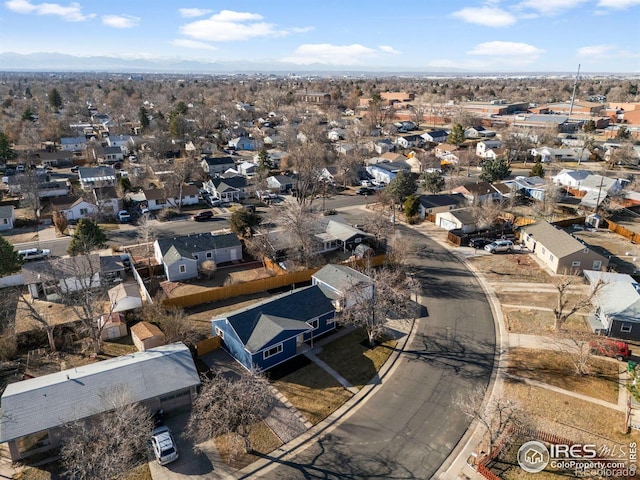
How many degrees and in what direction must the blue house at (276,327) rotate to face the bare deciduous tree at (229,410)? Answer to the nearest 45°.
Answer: approximately 45° to its right

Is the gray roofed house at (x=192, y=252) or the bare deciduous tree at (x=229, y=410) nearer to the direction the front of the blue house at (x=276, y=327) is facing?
the bare deciduous tree

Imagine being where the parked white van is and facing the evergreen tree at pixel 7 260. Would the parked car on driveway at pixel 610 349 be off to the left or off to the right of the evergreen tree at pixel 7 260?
left

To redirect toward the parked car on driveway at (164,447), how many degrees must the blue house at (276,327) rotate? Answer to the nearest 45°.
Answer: approximately 90° to its right

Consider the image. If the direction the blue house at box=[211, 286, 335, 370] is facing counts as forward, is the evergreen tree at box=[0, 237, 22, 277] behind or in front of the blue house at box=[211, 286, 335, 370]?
behind

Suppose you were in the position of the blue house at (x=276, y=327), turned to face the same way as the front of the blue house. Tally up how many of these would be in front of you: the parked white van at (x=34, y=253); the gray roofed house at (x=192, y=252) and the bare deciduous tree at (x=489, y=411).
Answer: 1

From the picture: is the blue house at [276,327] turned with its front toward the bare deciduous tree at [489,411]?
yes

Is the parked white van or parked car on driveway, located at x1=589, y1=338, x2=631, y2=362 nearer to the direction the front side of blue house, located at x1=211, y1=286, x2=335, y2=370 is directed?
the parked car on driveway

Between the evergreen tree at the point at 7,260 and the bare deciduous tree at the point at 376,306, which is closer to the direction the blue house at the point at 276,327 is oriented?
the bare deciduous tree

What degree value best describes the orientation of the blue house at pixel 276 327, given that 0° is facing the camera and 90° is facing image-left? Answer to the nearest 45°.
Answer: approximately 315°

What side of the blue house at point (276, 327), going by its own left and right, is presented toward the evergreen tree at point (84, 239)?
back
